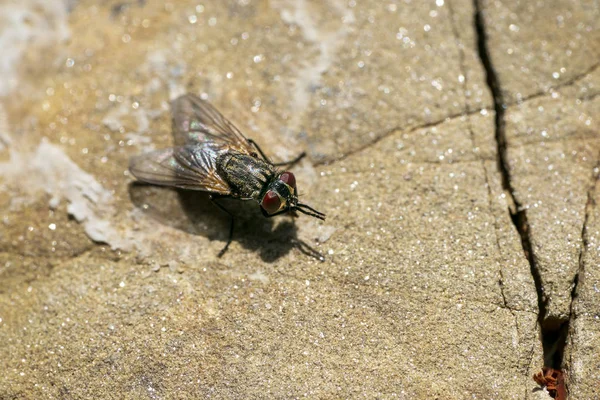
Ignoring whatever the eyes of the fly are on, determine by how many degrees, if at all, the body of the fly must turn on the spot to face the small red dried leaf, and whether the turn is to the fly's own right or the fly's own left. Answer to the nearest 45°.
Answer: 0° — it already faces it

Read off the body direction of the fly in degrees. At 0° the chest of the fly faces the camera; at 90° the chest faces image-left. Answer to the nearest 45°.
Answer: approximately 315°
